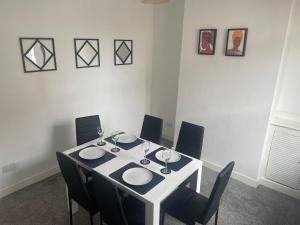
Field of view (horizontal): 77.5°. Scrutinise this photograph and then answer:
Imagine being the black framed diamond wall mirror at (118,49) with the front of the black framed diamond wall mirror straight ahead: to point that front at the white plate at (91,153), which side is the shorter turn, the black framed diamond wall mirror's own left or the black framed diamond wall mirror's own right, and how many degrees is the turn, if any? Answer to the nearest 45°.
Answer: approximately 45° to the black framed diamond wall mirror's own right

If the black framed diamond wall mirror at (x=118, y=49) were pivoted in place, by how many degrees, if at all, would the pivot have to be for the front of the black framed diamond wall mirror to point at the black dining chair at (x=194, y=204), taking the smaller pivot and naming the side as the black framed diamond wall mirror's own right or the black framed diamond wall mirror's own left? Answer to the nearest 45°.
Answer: approximately 45° to the black framed diamond wall mirror's own right

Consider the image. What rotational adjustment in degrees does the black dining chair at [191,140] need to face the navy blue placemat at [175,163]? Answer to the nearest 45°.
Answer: approximately 45° to its left

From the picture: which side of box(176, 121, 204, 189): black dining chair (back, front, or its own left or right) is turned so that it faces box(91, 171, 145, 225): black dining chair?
front

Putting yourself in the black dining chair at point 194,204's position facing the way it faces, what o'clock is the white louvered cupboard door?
The white louvered cupboard door is roughly at 3 o'clock from the black dining chair.

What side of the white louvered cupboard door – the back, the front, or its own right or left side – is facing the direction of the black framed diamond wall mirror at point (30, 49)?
front

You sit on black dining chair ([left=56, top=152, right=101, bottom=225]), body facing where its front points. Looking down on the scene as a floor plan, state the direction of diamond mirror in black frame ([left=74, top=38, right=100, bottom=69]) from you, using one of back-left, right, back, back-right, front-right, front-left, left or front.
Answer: front-left

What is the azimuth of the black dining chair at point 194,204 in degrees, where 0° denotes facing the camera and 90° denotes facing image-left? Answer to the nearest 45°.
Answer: approximately 135°

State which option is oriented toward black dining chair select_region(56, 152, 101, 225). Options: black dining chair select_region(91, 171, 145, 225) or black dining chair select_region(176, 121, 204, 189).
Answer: black dining chair select_region(176, 121, 204, 189)

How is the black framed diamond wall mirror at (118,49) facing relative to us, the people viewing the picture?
facing the viewer and to the right of the viewer

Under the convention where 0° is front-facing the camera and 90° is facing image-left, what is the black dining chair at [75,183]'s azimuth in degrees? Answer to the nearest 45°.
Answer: approximately 225°

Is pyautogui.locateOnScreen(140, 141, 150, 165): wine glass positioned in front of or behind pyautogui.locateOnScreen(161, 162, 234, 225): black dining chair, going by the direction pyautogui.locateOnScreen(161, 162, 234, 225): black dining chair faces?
in front
